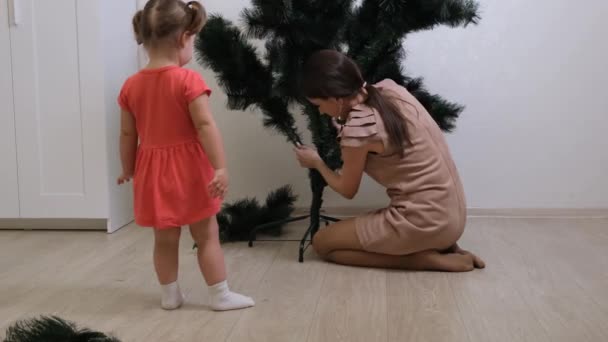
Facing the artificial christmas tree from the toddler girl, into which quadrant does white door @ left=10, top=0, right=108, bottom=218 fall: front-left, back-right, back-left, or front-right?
front-left

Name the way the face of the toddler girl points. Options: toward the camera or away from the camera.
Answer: away from the camera

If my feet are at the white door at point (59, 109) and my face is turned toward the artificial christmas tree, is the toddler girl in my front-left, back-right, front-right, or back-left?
front-right

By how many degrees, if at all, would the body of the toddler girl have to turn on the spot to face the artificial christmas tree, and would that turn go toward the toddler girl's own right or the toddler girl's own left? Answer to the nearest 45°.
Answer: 0° — they already face it

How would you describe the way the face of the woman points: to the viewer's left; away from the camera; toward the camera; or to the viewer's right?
to the viewer's left

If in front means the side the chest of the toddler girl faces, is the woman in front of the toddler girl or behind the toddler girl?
in front

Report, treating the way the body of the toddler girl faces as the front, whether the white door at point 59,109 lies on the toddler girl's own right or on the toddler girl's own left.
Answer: on the toddler girl's own left

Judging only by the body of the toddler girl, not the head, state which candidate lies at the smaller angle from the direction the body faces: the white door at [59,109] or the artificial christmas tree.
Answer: the artificial christmas tree

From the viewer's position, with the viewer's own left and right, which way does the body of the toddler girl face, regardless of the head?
facing away from the viewer and to the right of the viewer

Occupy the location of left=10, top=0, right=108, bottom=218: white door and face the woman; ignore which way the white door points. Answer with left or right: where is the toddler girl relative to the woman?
right
